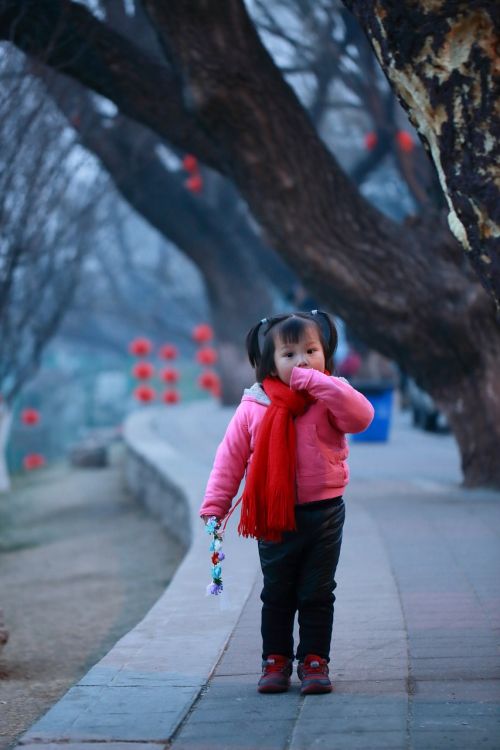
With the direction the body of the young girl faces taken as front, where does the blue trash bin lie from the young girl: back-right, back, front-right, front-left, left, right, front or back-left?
back

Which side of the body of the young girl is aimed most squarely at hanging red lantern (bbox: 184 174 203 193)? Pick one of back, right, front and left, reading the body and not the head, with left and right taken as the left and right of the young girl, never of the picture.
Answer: back

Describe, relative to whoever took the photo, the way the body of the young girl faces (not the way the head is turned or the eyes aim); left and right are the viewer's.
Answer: facing the viewer

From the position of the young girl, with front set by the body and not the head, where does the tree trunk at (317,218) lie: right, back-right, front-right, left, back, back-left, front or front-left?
back

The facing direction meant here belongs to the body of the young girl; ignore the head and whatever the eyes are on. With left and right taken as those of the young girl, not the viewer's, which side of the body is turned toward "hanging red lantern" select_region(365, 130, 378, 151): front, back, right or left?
back

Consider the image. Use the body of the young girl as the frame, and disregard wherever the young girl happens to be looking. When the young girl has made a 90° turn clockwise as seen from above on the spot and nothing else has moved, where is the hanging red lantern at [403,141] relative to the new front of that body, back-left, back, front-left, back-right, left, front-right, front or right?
right

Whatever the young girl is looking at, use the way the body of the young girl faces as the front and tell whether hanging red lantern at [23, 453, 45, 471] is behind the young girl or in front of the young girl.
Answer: behind
